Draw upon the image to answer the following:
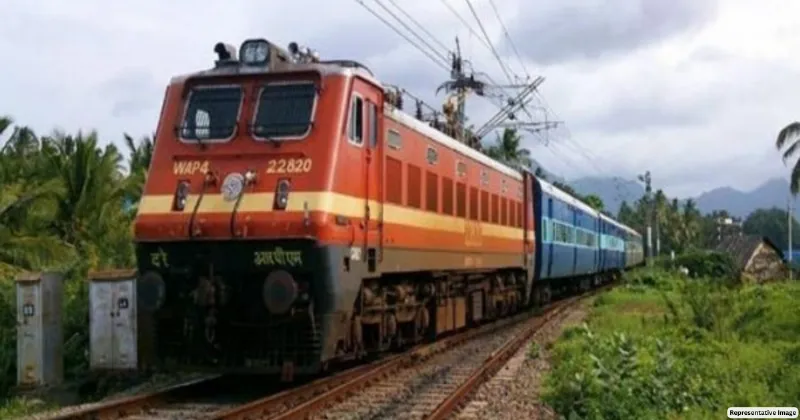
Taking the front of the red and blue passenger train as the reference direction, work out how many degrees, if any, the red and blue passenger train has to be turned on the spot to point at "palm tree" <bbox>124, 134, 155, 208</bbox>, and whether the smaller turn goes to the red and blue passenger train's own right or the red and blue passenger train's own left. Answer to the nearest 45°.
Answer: approximately 135° to the red and blue passenger train's own right

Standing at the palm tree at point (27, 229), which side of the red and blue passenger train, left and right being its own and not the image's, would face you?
right

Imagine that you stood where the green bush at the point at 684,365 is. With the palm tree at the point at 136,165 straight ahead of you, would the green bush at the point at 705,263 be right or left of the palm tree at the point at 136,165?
right

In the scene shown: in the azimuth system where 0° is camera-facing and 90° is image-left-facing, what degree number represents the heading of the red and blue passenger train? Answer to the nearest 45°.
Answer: approximately 45°

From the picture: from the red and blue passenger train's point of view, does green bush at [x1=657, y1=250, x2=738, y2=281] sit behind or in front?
behind
